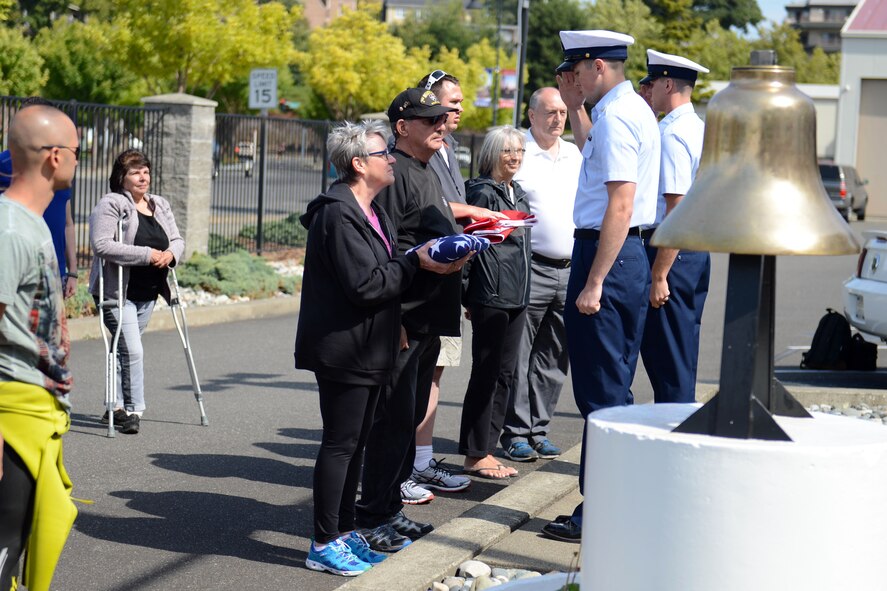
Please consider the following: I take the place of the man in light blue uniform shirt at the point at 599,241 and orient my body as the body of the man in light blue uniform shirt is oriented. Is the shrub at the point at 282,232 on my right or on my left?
on my right

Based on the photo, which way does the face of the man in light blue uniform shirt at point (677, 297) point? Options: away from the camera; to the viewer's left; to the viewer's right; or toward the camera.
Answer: to the viewer's left

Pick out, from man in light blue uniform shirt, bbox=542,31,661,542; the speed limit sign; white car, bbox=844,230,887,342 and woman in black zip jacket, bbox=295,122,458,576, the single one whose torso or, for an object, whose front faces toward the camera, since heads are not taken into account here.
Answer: the speed limit sign

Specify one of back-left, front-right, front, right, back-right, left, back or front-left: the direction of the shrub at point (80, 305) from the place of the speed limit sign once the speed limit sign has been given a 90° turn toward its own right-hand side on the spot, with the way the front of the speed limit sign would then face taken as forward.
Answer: left

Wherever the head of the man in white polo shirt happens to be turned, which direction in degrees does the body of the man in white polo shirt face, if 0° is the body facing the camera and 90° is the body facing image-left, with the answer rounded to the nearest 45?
approximately 315°

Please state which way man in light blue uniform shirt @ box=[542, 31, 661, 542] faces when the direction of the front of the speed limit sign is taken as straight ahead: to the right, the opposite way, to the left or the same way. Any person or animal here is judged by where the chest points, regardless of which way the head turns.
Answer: to the right

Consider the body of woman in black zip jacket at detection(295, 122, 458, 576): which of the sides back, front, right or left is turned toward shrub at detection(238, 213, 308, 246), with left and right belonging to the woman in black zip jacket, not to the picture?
left

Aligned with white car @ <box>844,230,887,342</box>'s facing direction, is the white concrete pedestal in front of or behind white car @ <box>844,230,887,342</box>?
behind

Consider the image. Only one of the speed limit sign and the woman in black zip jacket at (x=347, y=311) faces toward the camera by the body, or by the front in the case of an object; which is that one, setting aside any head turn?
the speed limit sign

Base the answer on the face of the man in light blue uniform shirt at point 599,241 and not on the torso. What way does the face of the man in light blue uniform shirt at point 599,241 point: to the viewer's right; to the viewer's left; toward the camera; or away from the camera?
to the viewer's left

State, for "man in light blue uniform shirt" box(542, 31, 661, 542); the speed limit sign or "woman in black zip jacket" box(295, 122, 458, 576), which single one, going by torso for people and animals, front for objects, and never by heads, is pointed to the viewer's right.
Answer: the woman in black zip jacket

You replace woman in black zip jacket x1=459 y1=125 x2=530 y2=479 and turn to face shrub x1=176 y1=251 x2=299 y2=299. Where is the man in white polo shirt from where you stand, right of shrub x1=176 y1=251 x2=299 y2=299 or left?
right

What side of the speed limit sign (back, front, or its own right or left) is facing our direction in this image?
front

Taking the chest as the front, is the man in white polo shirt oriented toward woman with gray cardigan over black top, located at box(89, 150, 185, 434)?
no

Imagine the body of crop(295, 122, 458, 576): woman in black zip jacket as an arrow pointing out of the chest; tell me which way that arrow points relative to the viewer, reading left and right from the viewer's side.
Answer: facing to the right of the viewer
